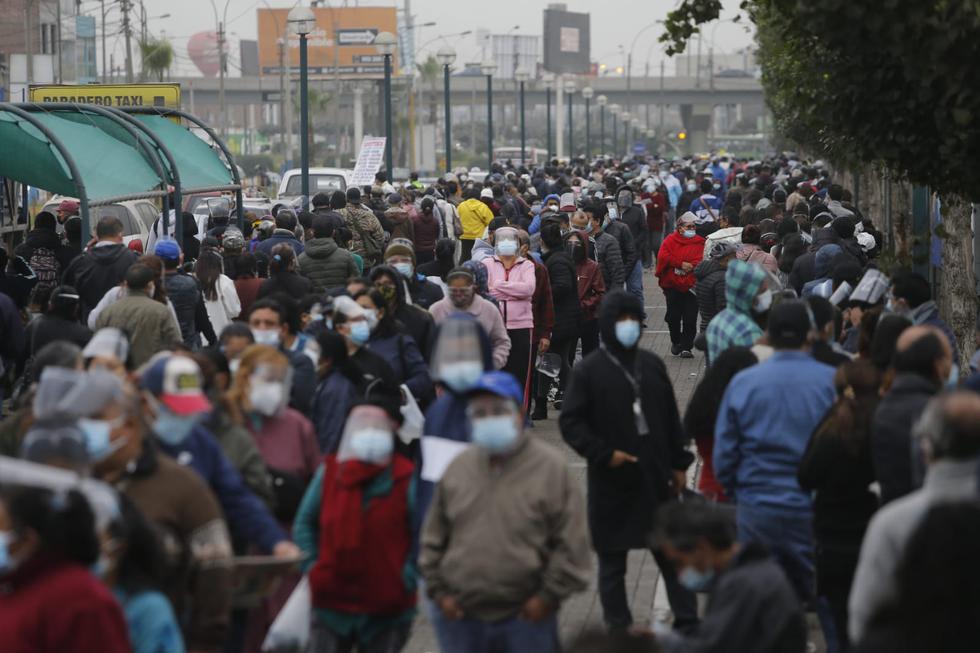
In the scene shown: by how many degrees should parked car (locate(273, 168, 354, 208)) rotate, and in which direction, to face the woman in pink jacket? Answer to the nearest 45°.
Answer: approximately 45° to its left

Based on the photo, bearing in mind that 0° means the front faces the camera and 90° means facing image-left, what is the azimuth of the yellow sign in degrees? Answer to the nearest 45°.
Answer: approximately 0°

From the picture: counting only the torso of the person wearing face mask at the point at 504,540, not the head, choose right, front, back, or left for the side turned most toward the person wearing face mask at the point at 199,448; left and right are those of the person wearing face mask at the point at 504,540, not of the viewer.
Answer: right
